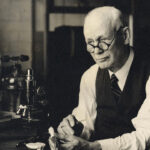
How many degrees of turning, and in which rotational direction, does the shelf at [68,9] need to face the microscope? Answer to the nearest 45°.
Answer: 0° — it already faces it

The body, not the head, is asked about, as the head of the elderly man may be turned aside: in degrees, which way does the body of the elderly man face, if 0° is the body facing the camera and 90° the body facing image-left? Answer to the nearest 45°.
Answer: approximately 45°

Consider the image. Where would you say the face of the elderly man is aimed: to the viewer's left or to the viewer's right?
to the viewer's left

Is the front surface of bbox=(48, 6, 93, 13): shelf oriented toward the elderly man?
yes

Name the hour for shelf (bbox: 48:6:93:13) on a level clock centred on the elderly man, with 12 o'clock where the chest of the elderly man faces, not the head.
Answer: The shelf is roughly at 4 o'clock from the elderly man.
